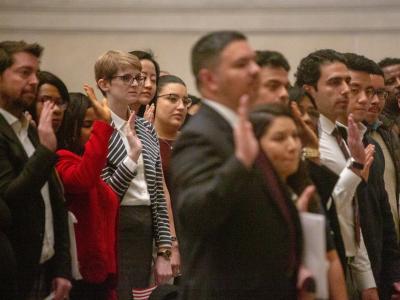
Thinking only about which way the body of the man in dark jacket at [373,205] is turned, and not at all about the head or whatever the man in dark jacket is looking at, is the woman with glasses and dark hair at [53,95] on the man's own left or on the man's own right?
on the man's own right

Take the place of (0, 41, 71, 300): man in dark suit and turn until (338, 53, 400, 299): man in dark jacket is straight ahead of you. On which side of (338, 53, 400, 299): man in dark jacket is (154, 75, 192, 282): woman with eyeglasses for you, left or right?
left
